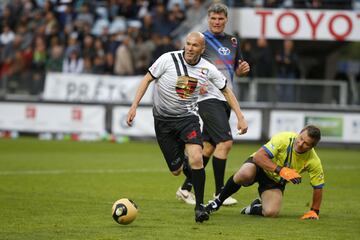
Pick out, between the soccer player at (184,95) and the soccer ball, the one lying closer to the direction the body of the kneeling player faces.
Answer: the soccer ball

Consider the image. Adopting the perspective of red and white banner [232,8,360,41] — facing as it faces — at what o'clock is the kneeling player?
The kneeling player is roughly at 12 o'clock from the red and white banner.

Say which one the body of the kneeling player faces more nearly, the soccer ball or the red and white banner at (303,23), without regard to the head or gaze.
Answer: the soccer ball

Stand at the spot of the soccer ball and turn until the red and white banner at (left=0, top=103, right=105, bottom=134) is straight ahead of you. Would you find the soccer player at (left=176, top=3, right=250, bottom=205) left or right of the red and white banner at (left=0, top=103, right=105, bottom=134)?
right
